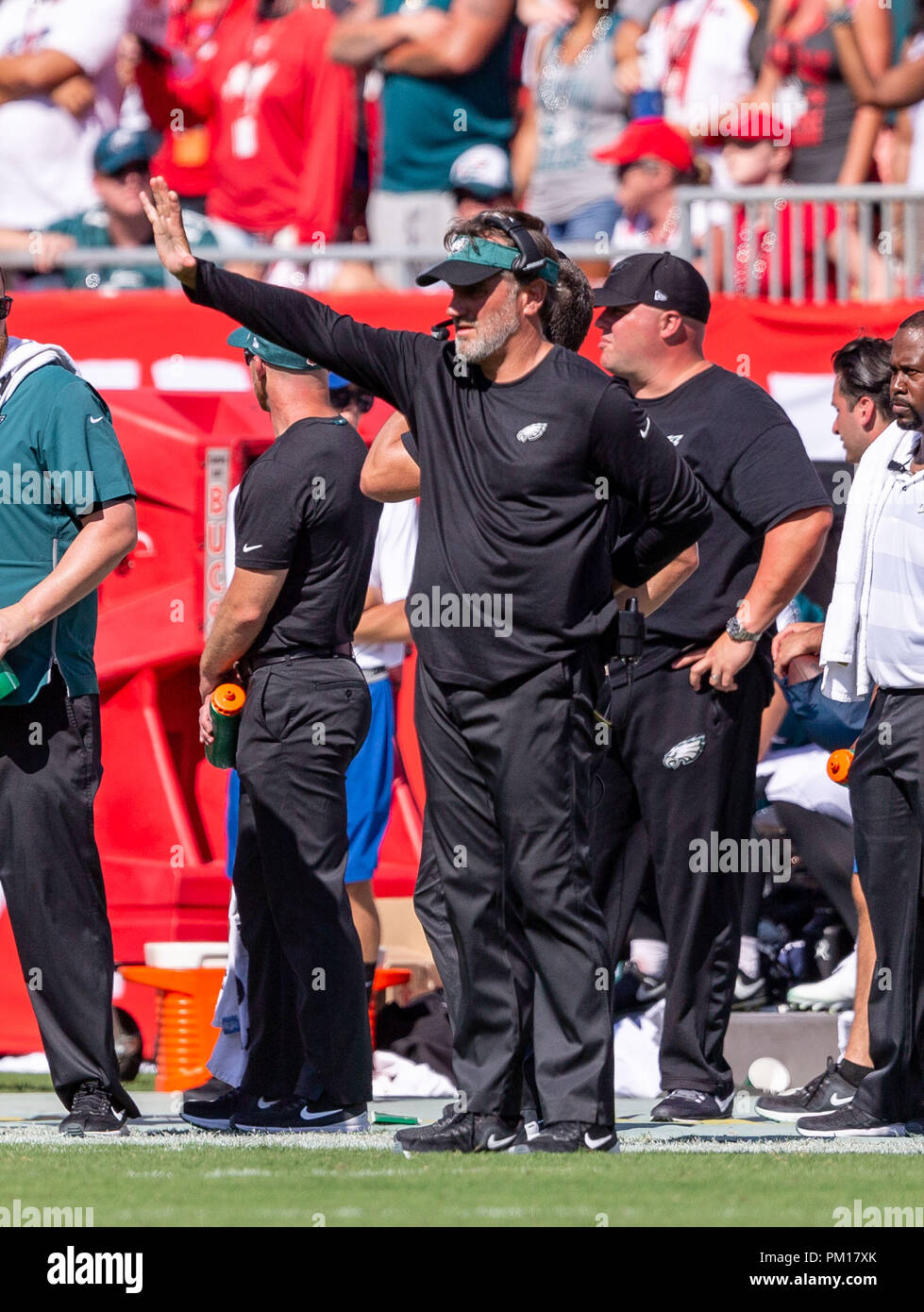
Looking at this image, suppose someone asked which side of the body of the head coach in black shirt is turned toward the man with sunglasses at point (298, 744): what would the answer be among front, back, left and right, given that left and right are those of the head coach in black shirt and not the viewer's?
right

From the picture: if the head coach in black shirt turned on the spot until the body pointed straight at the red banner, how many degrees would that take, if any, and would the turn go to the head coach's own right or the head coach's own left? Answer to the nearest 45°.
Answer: approximately 135° to the head coach's own right

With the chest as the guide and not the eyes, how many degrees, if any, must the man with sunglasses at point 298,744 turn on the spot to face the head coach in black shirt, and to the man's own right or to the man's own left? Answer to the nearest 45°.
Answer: approximately 180°

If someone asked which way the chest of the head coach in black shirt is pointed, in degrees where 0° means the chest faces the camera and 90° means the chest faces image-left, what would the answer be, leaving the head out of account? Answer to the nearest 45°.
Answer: approximately 45°

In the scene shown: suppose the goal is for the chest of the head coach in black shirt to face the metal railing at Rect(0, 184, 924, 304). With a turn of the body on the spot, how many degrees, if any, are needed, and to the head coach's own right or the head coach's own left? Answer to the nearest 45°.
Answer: approximately 135° to the head coach's own right

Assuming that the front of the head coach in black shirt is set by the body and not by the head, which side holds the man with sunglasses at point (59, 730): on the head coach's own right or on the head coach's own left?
on the head coach's own right

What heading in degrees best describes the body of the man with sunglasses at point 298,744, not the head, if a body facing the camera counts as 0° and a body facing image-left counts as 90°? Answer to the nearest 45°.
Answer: approximately 135°

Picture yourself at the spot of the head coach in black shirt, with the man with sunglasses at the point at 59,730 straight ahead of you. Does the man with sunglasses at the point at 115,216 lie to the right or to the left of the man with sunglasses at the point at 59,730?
right

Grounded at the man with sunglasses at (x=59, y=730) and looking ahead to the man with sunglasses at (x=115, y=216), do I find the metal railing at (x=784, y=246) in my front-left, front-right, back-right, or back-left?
front-right

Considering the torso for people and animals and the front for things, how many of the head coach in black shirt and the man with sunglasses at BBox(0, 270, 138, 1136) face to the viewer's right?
0

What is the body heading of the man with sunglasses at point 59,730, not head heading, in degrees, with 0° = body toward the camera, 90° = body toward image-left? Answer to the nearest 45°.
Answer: approximately 45°

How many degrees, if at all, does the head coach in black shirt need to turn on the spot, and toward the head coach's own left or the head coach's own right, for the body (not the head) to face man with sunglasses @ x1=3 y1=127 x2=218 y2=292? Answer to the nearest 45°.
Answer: approximately 135° to the head coach's own right

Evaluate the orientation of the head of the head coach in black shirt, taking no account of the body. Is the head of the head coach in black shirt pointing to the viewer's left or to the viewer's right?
to the viewer's left
